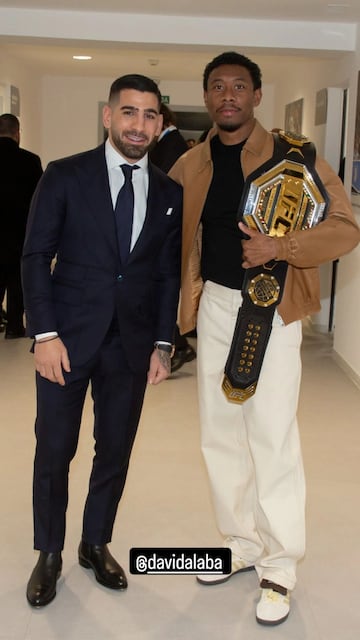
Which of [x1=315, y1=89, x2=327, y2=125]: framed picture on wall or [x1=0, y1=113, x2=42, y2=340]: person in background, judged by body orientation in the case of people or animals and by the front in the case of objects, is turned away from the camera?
the person in background

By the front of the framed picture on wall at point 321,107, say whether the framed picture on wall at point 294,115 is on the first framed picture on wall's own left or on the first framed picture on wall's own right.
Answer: on the first framed picture on wall's own right

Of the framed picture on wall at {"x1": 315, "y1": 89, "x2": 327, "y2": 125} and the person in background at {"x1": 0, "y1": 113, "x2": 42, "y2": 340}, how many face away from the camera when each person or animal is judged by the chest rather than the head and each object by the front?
1

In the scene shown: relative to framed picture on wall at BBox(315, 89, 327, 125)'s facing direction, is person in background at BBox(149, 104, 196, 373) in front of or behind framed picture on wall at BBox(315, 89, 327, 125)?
in front

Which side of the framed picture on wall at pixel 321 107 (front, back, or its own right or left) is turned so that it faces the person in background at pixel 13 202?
front

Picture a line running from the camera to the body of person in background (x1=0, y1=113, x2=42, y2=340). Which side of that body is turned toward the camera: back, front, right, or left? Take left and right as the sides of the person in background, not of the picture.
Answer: back

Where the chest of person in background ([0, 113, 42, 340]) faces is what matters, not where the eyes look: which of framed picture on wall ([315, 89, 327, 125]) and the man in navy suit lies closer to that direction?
the framed picture on wall

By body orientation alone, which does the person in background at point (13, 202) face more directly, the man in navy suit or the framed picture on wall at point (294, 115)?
the framed picture on wall
